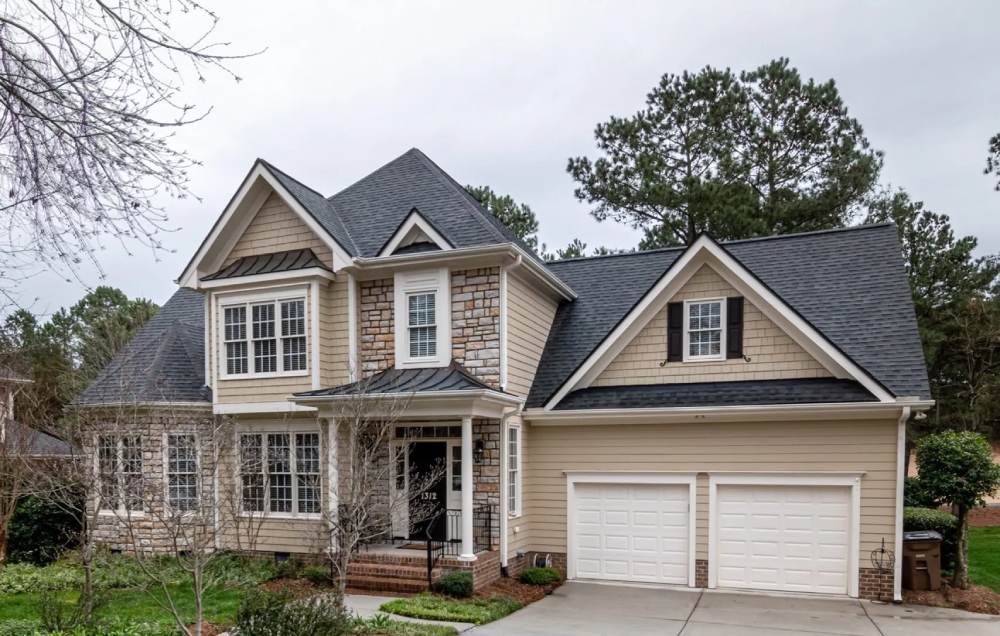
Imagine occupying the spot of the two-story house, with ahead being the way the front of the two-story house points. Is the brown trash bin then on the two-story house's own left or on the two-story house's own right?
on the two-story house's own left

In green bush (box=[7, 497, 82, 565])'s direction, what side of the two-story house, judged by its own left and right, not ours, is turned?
right

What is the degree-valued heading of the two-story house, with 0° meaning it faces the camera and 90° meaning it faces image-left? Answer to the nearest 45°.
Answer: approximately 0°

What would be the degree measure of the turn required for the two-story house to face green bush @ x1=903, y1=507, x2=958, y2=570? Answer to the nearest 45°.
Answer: approximately 90° to its left

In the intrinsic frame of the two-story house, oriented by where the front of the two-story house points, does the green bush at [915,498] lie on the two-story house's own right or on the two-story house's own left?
on the two-story house's own left
